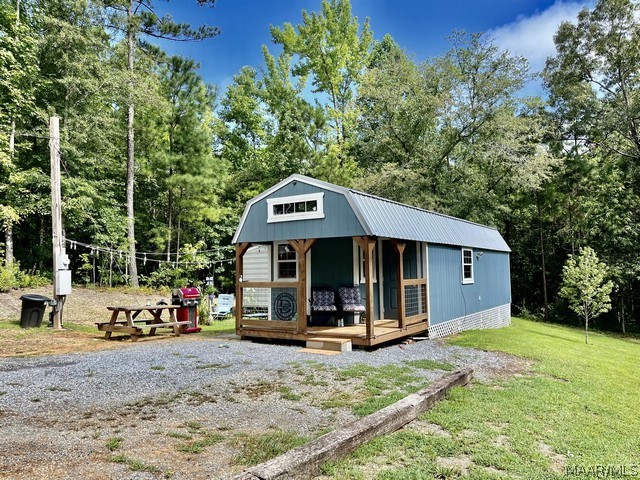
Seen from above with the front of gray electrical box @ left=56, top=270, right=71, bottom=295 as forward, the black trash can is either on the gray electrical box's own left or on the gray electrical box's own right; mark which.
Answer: on the gray electrical box's own right

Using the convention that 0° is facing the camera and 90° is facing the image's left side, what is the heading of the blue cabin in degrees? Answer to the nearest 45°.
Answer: approximately 45°

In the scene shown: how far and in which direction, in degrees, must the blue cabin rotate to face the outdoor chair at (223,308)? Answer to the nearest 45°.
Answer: approximately 90° to its right

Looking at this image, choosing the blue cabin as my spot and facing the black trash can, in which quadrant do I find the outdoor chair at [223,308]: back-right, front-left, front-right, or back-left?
front-right

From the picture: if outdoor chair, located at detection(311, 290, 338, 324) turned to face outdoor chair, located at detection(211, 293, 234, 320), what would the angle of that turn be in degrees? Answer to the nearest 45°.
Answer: approximately 135° to its right

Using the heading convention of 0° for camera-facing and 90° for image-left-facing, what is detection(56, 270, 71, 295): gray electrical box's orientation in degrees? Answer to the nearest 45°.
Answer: approximately 0°

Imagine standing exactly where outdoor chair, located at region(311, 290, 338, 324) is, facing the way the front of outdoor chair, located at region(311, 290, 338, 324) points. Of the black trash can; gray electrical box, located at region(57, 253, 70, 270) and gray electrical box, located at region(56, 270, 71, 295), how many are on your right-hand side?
3

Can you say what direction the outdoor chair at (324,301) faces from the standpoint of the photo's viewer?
facing the viewer

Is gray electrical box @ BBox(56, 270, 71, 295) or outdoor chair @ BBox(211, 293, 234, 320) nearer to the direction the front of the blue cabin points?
the gray electrical box

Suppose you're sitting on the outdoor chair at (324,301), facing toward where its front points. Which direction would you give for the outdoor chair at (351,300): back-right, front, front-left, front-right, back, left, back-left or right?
left

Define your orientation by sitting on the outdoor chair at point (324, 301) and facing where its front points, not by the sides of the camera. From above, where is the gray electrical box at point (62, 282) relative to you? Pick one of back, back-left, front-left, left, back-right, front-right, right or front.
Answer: right

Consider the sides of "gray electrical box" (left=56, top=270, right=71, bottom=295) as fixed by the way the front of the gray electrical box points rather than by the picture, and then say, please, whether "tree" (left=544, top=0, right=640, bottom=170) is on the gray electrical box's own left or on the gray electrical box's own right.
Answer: on the gray electrical box's own left

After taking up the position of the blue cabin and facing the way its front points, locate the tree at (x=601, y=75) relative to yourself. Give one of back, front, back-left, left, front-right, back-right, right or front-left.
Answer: back

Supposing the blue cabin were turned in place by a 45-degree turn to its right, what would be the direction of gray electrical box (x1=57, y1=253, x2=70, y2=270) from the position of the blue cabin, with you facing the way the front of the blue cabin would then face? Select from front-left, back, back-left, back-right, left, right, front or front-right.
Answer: front

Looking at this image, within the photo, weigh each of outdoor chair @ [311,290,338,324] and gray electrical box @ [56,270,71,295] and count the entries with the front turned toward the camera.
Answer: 2

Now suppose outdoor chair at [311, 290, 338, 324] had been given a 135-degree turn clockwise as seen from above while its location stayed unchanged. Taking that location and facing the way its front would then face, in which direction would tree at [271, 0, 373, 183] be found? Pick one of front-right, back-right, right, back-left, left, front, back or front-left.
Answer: front-right
